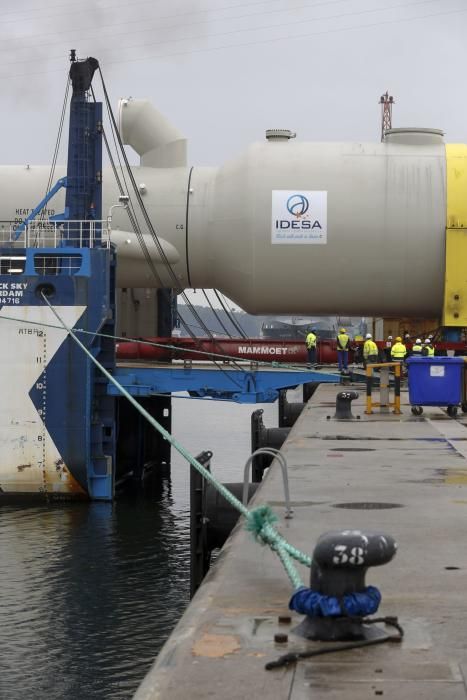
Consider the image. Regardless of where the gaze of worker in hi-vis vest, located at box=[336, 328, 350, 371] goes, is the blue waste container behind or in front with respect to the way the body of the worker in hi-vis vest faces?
behind
